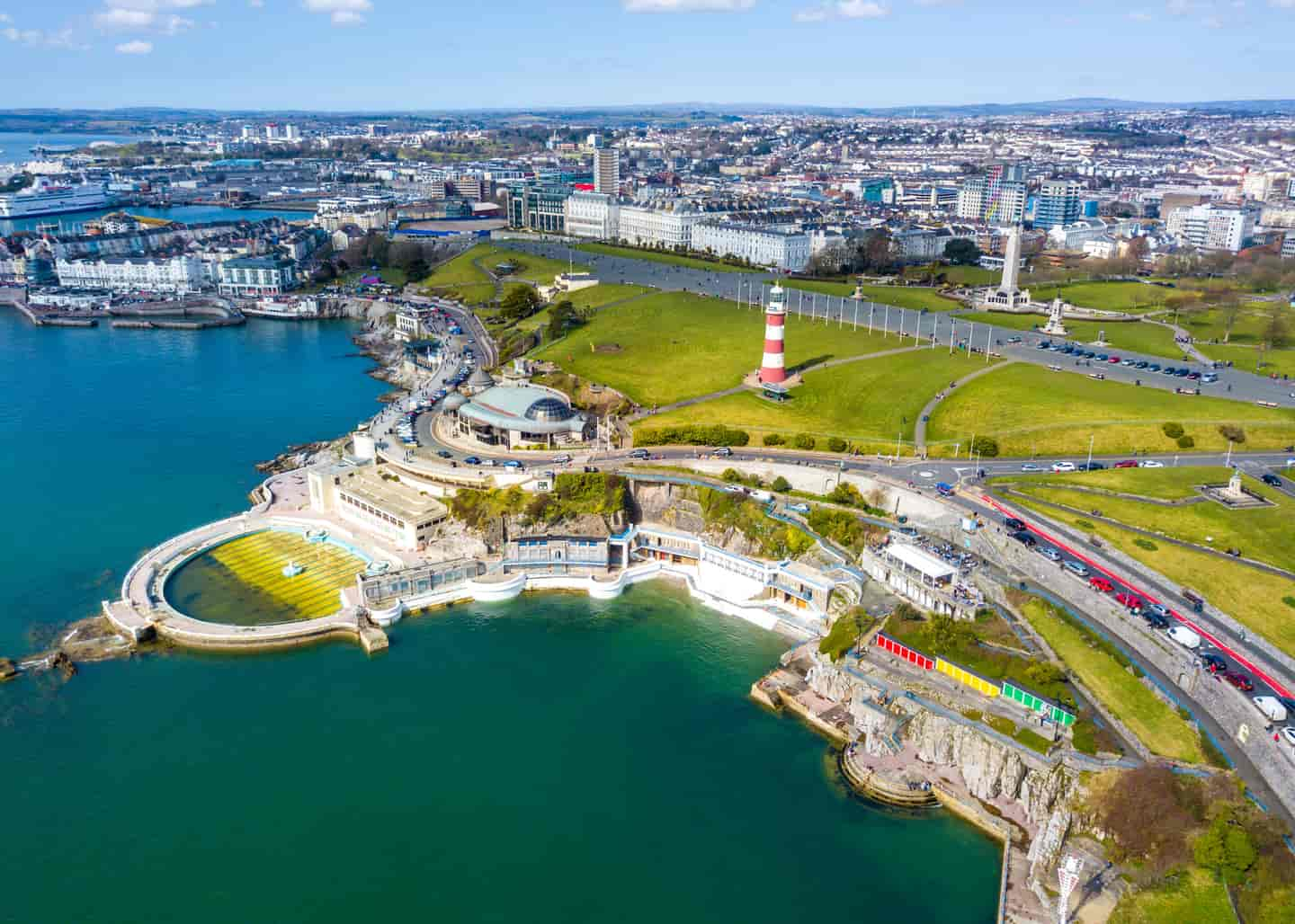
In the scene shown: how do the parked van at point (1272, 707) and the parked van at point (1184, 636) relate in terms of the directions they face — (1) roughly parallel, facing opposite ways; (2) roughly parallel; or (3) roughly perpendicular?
roughly parallel

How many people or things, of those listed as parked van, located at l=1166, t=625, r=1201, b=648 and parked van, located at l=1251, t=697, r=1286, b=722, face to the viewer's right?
0
